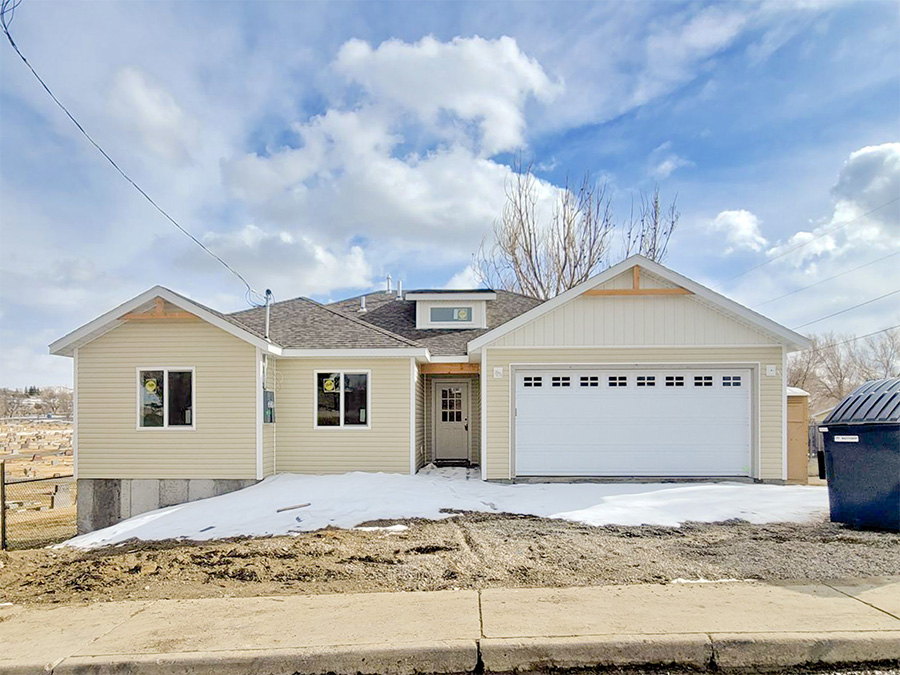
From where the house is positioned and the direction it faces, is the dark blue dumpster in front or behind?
in front

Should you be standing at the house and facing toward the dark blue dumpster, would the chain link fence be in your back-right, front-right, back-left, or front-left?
back-right

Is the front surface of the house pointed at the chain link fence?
no

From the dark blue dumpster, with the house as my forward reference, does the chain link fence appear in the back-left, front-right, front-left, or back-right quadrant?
front-left

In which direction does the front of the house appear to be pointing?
toward the camera

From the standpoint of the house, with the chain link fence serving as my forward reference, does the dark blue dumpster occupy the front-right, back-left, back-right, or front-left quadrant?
back-left
